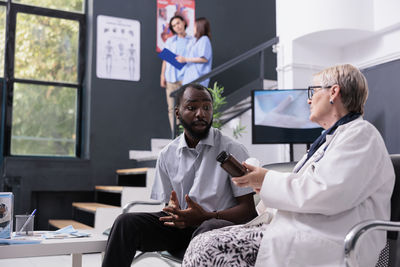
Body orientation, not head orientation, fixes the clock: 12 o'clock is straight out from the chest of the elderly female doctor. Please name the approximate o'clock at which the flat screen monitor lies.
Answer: The flat screen monitor is roughly at 3 o'clock from the elderly female doctor.

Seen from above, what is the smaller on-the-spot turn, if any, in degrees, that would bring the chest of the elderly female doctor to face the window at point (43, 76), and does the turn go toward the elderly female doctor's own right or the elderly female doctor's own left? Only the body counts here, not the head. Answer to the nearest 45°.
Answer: approximately 45° to the elderly female doctor's own right

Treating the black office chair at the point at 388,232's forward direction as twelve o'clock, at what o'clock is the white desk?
The white desk is roughly at 12 o'clock from the black office chair.

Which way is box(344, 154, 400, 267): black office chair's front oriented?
to the viewer's left

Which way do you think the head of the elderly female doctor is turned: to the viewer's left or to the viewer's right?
to the viewer's left

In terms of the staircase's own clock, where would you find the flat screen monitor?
The flat screen monitor is roughly at 9 o'clock from the staircase.

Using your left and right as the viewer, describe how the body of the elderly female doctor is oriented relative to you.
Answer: facing to the left of the viewer
